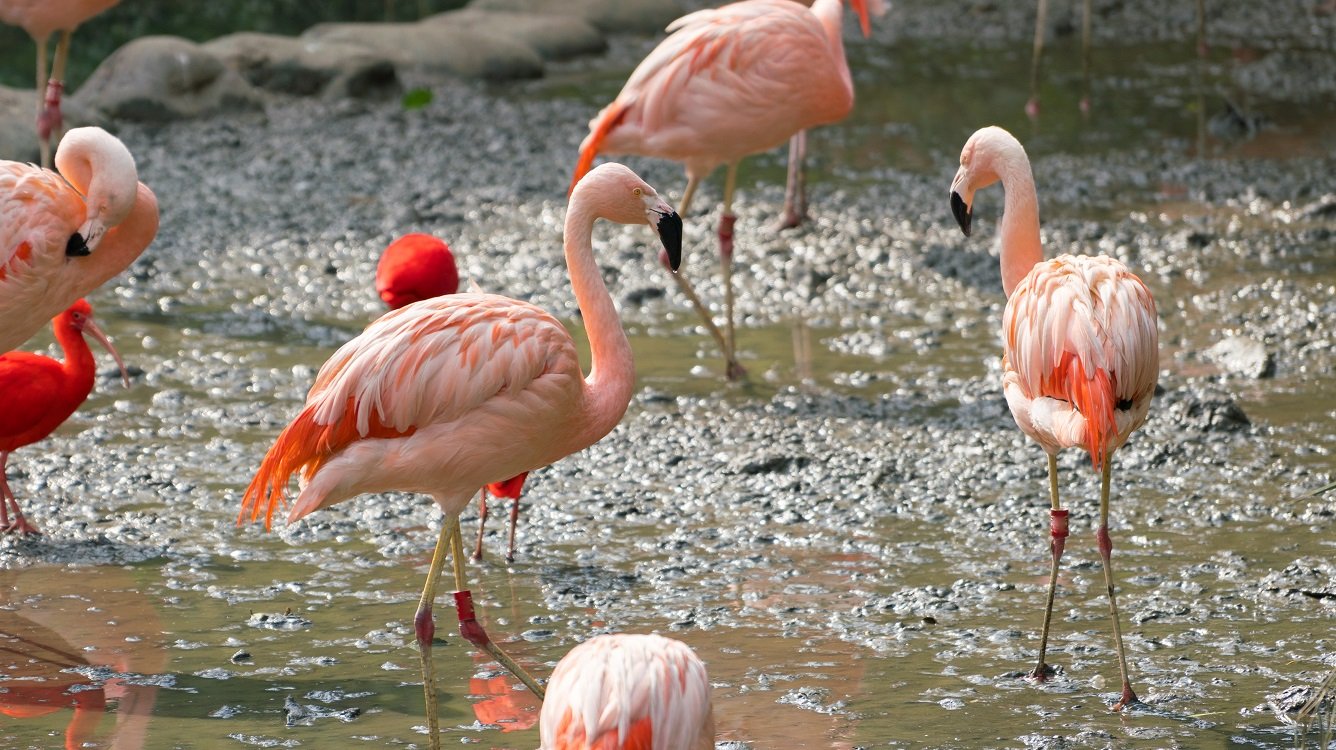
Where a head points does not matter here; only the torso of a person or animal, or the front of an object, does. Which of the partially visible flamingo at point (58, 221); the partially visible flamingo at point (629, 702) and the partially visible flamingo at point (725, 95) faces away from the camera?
the partially visible flamingo at point (629, 702)

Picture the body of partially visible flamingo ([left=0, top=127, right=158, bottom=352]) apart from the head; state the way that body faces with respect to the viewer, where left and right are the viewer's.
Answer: facing to the right of the viewer

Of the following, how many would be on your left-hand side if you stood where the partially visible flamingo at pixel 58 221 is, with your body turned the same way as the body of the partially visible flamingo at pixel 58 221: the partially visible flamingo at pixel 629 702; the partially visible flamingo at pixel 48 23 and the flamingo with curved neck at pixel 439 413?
1

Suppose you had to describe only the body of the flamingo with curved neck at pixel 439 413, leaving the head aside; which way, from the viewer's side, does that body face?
to the viewer's right

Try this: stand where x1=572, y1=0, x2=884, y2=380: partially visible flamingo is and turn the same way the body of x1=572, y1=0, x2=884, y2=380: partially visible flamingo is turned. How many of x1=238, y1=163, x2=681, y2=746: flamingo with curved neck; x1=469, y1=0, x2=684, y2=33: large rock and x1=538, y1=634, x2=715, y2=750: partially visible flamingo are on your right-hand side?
2

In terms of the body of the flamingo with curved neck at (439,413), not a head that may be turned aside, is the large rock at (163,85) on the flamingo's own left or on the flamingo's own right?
on the flamingo's own left

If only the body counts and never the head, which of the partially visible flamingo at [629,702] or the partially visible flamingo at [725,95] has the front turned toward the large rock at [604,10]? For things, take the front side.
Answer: the partially visible flamingo at [629,702]

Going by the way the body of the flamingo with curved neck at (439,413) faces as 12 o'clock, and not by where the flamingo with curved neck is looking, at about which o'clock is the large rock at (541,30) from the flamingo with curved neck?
The large rock is roughly at 9 o'clock from the flamingo with curved neck.

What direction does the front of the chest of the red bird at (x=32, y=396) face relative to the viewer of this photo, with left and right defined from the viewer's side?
facing to the right of the viewer

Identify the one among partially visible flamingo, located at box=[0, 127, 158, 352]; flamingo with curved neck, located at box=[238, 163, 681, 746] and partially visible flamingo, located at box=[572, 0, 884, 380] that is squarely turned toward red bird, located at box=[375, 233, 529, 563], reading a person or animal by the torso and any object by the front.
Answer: partially visible flamingo, located at box=[0, 127, 158, 352]

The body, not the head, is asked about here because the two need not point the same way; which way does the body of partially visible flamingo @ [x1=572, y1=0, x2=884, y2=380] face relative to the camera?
to the viewer's right

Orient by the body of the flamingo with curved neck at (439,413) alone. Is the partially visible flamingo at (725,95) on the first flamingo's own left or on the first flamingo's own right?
on the first flamingo's own left

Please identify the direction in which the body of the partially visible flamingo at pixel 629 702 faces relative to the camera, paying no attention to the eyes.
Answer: away from the camera
